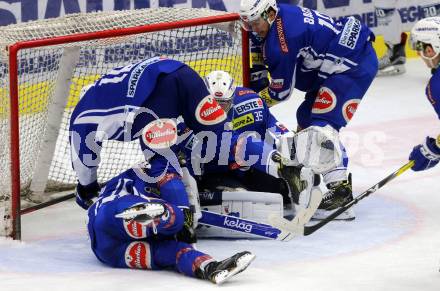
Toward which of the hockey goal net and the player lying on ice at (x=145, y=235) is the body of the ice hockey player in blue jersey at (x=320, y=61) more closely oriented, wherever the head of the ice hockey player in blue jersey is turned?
the hockey goal net

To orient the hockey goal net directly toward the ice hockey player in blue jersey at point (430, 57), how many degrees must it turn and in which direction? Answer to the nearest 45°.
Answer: approximately 45° to its left

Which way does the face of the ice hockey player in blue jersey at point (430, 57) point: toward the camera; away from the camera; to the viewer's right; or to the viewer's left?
to the viewer's left
